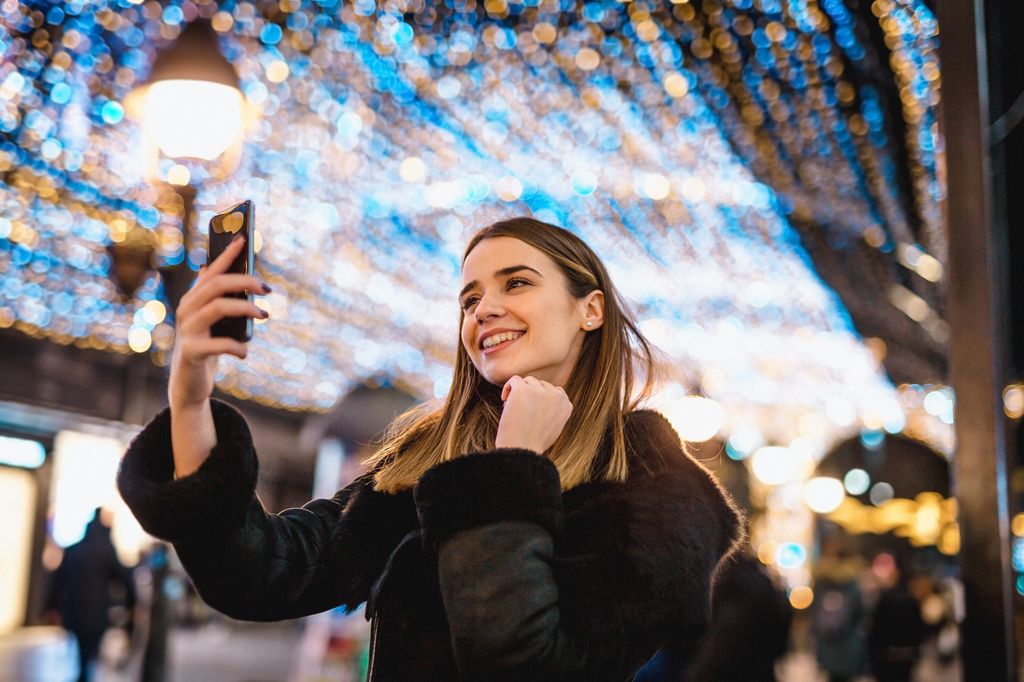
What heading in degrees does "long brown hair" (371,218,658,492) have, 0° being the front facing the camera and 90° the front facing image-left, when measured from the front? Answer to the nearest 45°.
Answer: approximately 45°

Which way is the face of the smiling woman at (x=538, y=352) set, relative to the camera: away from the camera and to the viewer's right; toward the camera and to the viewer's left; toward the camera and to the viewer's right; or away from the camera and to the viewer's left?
toward the camera and to the viewer's left

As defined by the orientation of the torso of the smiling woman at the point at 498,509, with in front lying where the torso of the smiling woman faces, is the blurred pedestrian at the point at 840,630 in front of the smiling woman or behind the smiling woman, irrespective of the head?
behind

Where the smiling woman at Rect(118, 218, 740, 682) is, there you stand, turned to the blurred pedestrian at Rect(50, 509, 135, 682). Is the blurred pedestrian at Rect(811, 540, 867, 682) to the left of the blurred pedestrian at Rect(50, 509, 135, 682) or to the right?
right

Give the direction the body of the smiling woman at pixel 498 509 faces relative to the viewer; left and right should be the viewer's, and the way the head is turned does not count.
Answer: facing the viewer and to the left of the viewer

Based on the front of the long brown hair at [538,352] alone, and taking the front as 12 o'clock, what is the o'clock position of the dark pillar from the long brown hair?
The dark pillar is roughly at 7 o'clock from the long brown hair.

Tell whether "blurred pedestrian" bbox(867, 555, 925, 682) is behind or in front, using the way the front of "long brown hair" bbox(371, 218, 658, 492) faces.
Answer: behind
